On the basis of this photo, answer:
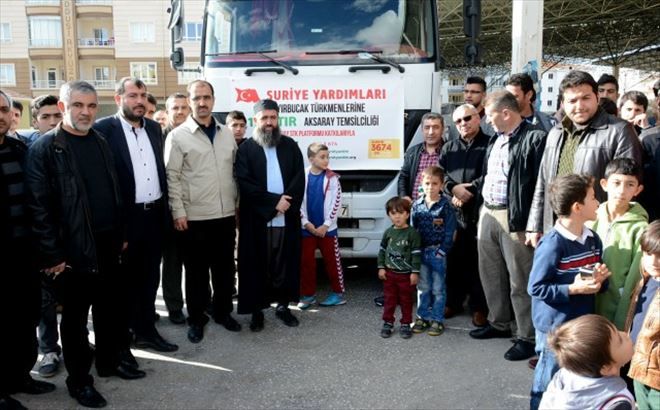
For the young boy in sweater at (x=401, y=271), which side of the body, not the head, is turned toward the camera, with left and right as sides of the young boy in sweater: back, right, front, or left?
front

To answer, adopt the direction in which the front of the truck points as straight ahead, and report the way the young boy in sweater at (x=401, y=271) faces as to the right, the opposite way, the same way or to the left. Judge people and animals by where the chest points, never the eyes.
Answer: the same way

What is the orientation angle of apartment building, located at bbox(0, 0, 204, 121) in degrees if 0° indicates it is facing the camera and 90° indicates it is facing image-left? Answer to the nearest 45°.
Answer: approximately 0°

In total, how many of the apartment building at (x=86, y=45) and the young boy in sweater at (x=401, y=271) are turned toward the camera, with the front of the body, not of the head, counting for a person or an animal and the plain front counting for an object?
2

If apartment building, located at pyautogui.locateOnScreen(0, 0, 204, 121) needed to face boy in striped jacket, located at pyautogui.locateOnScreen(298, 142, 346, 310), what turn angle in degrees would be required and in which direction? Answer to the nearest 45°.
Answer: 0° — it already faces them

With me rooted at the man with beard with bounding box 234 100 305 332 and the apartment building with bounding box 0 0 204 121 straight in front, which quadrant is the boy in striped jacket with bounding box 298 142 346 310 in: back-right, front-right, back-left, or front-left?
front-right

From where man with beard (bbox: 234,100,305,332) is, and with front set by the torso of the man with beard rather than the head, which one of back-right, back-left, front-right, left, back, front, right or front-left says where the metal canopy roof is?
back-left

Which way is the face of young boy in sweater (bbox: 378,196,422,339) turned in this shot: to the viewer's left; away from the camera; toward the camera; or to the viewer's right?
toward the camera

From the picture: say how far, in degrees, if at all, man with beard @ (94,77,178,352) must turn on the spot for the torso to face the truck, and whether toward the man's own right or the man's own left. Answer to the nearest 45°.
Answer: approximately 90° to the man's own left

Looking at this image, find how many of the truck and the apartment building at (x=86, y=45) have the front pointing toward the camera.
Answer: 2

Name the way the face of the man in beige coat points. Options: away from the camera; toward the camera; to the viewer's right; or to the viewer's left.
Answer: toward the camera

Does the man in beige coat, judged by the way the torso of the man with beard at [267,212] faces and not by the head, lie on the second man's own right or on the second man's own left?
on the second man's own right

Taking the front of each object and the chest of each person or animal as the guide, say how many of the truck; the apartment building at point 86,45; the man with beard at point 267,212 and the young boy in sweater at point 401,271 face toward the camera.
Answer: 4

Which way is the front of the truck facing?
toward the camera

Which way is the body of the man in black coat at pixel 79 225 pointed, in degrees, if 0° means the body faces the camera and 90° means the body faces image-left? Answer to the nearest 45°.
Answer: approximately 315°

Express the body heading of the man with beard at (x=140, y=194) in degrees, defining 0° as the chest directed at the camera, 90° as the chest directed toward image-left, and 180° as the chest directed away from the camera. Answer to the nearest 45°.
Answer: approximately 315°
